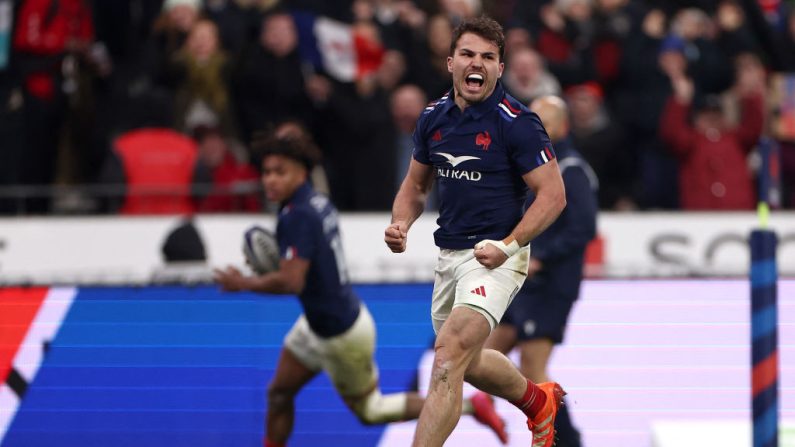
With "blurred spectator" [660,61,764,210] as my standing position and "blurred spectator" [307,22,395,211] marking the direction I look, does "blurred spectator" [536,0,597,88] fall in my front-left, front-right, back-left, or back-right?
front-right

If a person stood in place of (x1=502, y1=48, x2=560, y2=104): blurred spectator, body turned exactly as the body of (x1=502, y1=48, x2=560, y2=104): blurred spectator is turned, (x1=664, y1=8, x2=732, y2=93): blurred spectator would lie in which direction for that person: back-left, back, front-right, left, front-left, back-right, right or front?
back-left

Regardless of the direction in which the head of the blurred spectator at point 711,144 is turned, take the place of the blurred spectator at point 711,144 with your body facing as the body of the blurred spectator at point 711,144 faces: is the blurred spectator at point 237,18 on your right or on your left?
on your right

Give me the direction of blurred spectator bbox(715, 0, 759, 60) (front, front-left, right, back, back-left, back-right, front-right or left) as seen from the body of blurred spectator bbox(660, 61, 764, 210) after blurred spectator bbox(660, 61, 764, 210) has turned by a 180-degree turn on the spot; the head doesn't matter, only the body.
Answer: front

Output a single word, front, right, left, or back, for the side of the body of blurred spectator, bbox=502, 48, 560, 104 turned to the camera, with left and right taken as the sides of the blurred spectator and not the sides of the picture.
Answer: front

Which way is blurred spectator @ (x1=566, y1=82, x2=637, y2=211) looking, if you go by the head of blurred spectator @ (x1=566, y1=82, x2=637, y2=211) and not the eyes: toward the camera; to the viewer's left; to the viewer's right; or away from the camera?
toward the camera

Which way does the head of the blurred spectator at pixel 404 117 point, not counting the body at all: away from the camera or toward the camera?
toward the camera

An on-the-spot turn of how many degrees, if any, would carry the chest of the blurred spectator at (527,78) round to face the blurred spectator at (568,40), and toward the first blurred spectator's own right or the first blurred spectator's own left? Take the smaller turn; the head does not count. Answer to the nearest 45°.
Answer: approximately 180°

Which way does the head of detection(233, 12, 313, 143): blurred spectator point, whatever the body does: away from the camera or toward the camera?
toward the camera

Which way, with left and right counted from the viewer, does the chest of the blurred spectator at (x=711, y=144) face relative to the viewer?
facing the viewer

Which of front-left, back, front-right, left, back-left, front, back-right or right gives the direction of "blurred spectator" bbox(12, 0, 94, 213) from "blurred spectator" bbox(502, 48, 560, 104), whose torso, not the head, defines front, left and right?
right

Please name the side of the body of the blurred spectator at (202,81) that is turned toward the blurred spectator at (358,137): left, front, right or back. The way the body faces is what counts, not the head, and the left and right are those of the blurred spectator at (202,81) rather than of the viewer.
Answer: left

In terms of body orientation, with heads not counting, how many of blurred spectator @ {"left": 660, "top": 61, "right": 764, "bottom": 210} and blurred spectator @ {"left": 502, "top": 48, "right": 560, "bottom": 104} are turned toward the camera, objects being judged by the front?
2

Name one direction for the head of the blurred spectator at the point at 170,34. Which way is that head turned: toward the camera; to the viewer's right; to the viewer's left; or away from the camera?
toward the camera

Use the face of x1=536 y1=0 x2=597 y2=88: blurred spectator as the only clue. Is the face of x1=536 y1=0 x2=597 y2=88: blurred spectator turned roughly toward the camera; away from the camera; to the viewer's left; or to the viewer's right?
toward the camera
